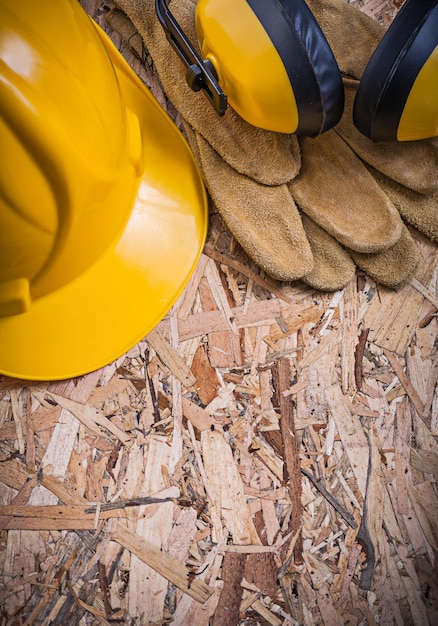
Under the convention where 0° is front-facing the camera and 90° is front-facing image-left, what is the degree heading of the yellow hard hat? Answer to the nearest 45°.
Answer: approximately 315°

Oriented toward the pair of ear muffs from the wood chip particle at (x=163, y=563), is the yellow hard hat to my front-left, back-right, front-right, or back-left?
front-left

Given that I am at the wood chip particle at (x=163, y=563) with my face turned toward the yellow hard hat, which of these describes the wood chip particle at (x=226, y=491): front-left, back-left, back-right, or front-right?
front-right
